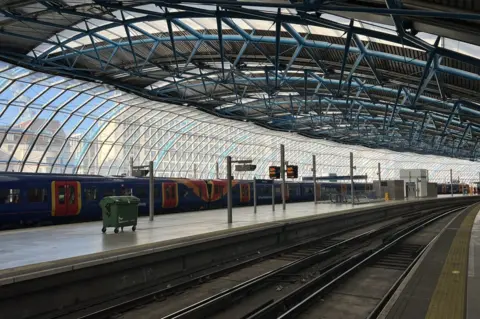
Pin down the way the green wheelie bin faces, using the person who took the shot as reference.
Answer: facing the viewer and to the right of the viewer

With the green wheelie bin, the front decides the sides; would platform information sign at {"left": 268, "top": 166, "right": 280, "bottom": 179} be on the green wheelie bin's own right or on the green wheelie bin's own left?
on the green wheelie bin's own left

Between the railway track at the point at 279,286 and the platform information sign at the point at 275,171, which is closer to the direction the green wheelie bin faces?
the railway track

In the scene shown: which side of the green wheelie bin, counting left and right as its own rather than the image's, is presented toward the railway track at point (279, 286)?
front

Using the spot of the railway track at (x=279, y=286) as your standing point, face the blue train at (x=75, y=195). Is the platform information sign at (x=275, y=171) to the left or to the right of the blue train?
right
